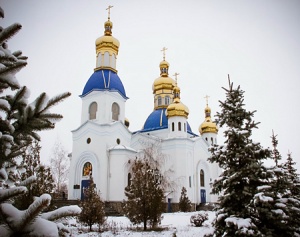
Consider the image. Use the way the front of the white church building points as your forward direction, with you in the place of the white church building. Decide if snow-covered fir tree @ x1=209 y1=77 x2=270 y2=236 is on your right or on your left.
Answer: on your left

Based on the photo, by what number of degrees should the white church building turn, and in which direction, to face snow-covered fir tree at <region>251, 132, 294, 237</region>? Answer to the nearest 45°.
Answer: approximately 45° to its left

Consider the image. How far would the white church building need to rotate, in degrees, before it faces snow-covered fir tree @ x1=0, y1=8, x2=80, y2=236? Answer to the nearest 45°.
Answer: approximately 45° to its left

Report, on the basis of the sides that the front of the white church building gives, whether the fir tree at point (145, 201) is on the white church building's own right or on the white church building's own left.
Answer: on the white church building's own left

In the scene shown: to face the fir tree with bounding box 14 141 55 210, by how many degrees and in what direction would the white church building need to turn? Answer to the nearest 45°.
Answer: approximately 45° to its left

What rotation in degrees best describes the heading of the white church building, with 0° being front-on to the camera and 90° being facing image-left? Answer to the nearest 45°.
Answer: approximately 45°
